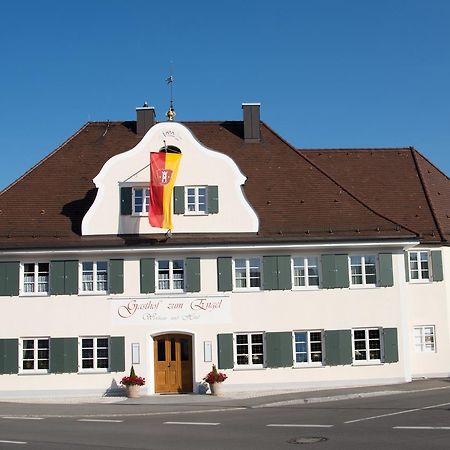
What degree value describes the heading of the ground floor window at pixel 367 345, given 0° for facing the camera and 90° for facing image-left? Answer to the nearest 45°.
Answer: approximately 0°

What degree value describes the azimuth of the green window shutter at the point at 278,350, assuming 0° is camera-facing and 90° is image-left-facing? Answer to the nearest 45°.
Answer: approximately 0°

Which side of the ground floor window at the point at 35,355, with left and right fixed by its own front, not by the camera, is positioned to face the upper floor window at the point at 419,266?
left

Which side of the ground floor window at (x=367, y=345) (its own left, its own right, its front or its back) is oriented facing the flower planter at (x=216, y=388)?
right

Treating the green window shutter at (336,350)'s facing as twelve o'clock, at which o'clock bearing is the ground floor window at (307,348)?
The ground floor window is roughly at 3 o'clock from the green window shutter.
